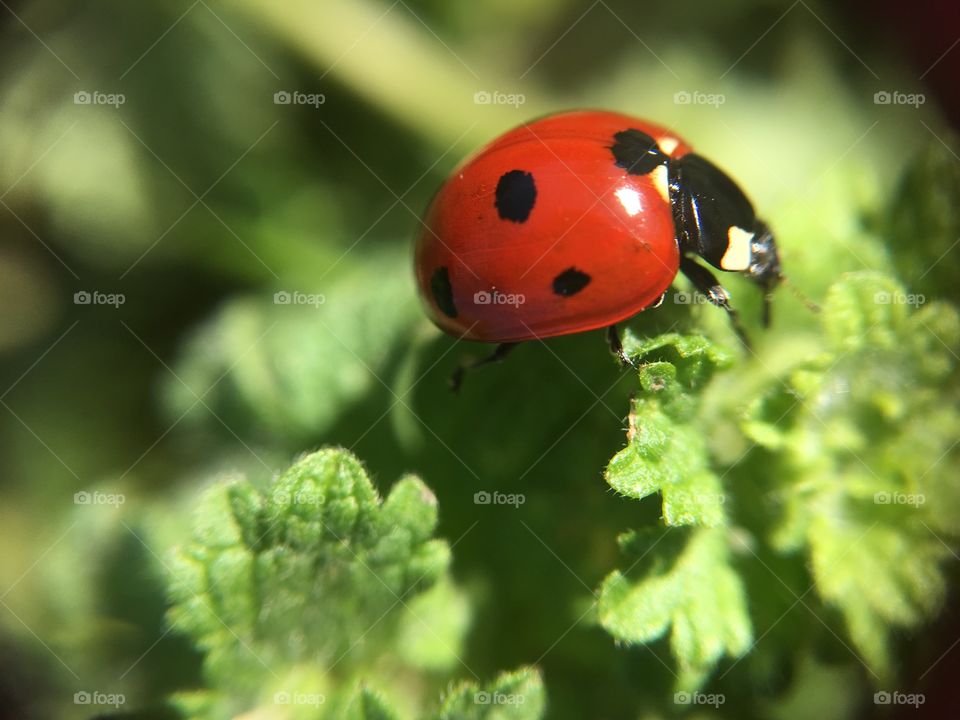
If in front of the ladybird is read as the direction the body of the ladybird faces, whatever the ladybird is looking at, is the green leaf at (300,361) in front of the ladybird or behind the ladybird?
behind

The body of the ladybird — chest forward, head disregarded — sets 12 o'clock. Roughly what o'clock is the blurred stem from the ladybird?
The blurred stem is roughly at 8 o'clock from the ladybird.

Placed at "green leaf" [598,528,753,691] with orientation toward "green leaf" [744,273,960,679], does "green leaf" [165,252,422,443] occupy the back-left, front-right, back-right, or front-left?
back-left

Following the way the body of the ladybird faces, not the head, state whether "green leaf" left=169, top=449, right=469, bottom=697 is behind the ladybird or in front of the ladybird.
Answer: behind

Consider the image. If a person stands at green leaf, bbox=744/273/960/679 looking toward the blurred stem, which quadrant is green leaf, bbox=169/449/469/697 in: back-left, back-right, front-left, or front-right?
front-left

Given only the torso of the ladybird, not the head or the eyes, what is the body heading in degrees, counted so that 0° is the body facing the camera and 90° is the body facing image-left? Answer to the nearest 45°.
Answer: approximately 270°
